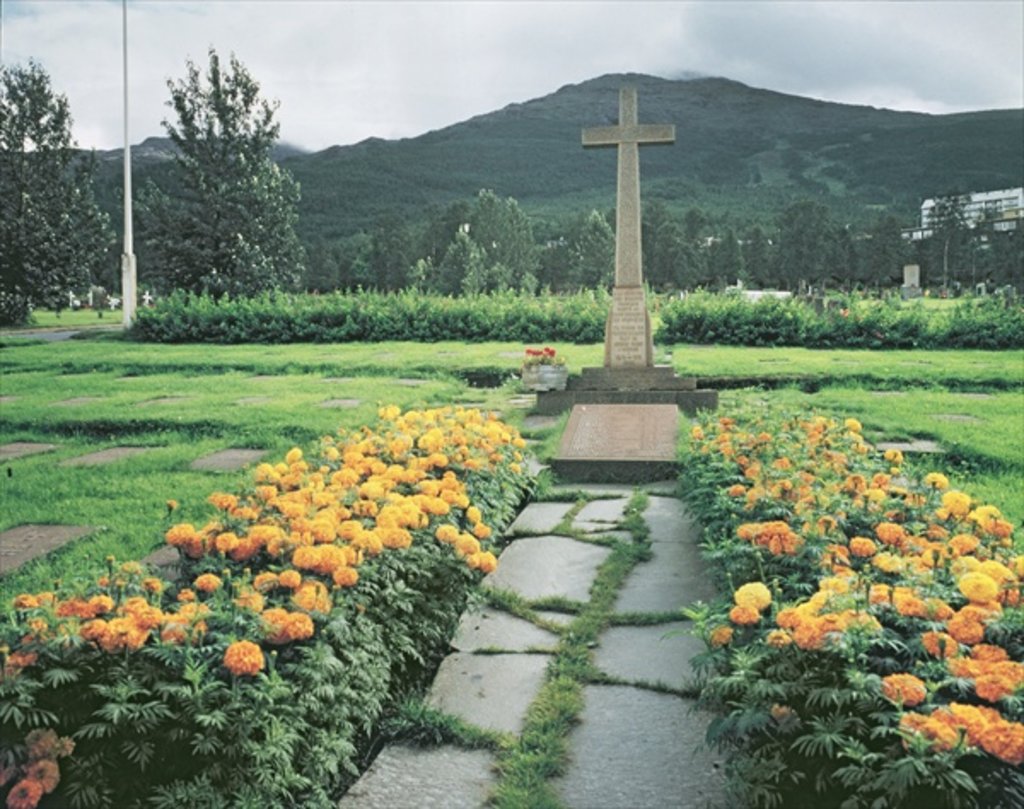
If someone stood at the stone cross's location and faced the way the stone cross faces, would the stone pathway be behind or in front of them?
in front

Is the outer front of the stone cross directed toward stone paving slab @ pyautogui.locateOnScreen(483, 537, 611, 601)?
yes

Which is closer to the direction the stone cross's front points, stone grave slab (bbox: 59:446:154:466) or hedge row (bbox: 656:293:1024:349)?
the stone grave slab

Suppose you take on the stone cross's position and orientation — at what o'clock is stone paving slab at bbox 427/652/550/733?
The stone paving slab is roughly at 12 o'clock from the stone cross.

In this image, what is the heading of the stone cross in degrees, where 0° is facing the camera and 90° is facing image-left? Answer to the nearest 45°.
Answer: approximately 0°

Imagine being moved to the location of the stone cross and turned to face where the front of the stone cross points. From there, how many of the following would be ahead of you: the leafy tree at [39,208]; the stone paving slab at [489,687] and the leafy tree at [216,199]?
1

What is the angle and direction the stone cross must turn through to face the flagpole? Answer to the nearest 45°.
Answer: approximately 135° to its right

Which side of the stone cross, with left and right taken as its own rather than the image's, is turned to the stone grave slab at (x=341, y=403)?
right

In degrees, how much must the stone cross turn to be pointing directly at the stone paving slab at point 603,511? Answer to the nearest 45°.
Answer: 0° — it already faces it

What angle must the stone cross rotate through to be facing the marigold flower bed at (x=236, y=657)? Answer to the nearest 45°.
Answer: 0° — it already faces it

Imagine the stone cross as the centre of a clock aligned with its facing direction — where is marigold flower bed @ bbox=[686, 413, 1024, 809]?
The marigold flower bed is roughly at 12 o'clock from the stone cross.

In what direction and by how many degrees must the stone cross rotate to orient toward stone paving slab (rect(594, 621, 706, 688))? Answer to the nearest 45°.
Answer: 0° — it already faces it

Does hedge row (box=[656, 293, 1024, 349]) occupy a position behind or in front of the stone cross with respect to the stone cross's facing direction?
behind

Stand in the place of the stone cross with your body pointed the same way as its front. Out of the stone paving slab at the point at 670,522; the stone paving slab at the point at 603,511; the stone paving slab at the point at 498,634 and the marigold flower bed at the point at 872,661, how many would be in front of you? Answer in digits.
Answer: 4

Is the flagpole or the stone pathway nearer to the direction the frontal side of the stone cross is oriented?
the stone pathway

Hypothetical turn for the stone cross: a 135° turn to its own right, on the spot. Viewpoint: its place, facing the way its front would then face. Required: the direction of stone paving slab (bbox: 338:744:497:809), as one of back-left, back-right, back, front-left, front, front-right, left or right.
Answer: back-left

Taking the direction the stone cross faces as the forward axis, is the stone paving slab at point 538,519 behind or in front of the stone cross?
in front
